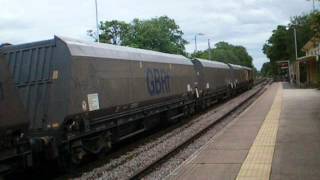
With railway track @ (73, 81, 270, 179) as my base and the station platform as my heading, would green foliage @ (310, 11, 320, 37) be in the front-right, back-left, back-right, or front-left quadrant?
front-left
